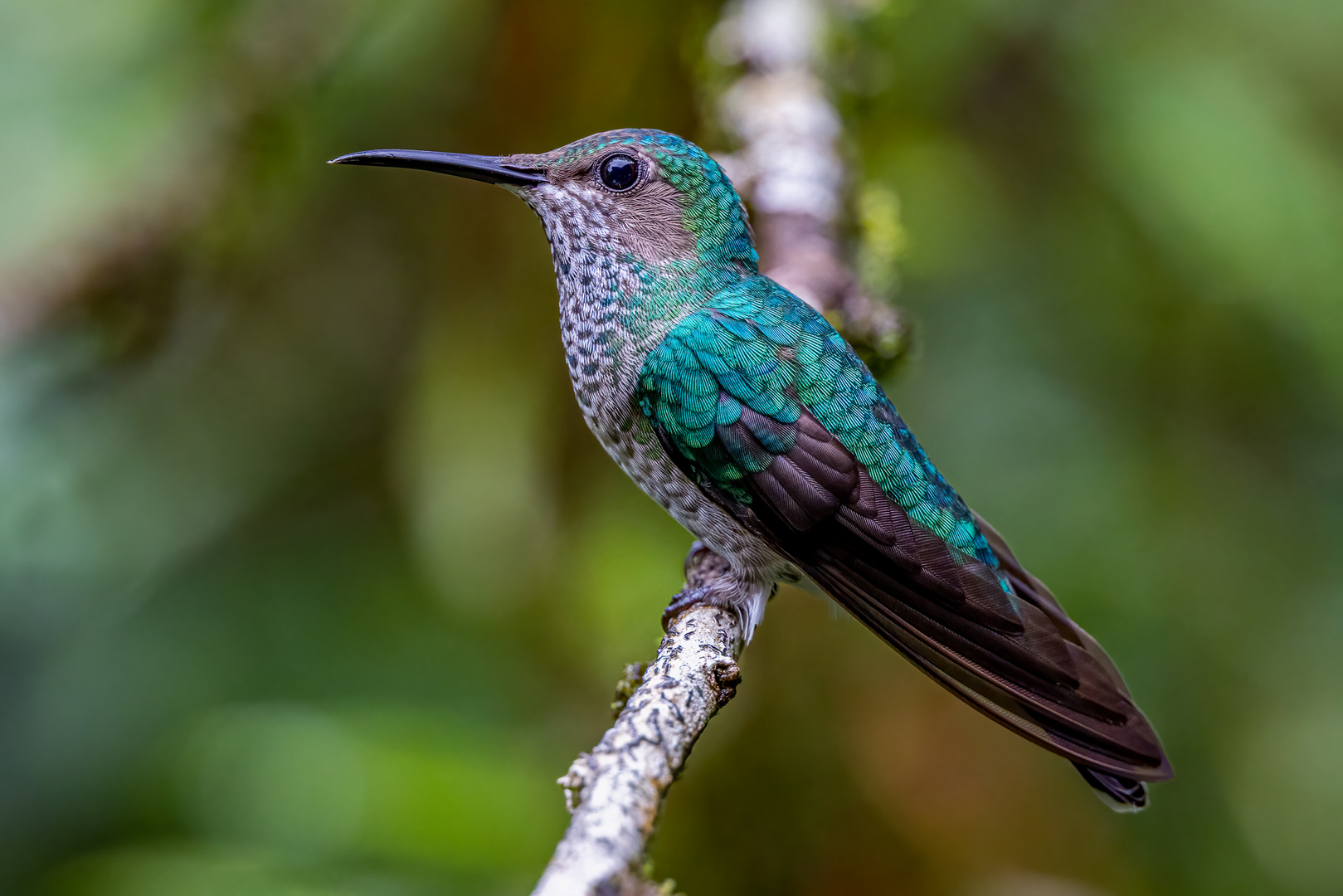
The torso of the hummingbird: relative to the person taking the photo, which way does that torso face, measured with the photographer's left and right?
facing to the left of the viewer
